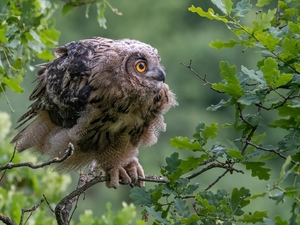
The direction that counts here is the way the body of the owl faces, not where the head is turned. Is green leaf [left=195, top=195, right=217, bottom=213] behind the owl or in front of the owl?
in front

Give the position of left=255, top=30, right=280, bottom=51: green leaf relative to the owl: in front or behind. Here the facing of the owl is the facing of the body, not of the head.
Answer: in front

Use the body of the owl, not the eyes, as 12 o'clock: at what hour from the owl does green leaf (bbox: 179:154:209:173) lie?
The green leaf is roughly at 1 o'clock from the owl.

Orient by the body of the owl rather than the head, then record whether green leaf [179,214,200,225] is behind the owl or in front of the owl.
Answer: in front

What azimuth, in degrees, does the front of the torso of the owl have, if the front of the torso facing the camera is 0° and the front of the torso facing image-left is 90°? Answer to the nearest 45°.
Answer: approximately 315°

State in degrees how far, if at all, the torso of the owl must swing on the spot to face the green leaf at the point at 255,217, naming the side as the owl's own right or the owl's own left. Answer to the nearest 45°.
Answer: approximately 45° to the owl's own right

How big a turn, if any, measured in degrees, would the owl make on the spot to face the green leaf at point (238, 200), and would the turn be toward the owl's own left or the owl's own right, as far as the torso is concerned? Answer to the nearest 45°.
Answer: approximately 45° to the owl's own right

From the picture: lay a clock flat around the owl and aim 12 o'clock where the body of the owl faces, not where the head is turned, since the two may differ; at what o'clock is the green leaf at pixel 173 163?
The green leaf is roughly at 1 o'clock from the owl.
